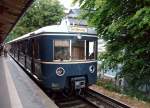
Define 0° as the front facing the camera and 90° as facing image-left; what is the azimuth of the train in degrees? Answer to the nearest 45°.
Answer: approximately 315°
